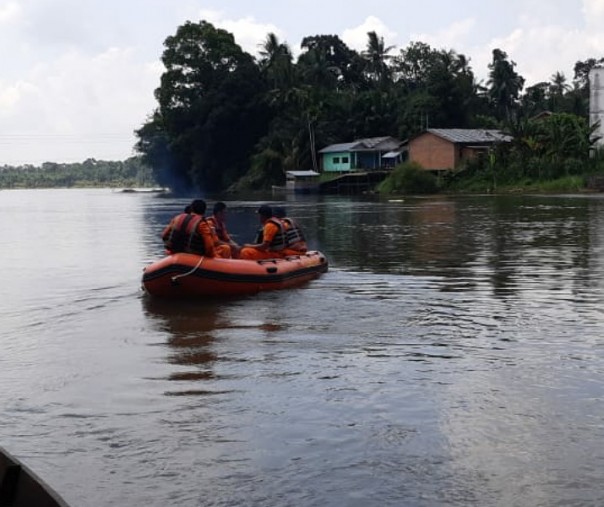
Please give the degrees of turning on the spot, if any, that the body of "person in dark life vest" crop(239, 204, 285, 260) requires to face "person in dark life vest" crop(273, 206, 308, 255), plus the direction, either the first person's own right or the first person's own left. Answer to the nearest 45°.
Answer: approximately 135° to the first person's own right

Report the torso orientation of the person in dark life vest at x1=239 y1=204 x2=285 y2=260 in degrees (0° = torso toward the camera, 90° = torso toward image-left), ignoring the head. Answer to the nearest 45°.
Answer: approximately 90°

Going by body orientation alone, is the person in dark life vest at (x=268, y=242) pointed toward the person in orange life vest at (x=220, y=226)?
yes
